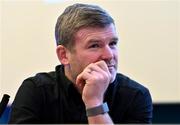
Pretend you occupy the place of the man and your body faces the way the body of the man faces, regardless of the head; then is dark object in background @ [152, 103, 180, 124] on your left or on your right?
on your left

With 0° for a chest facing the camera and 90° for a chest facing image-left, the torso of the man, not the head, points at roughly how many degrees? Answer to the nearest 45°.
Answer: approximately 315°
